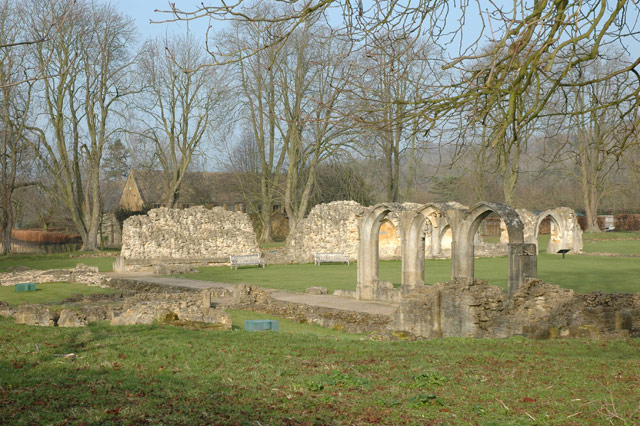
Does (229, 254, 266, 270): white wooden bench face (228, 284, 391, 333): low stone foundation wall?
yes

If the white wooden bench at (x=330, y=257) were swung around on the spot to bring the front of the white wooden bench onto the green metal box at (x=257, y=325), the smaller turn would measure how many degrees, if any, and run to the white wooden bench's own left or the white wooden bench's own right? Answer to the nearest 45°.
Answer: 0° — it already faces it

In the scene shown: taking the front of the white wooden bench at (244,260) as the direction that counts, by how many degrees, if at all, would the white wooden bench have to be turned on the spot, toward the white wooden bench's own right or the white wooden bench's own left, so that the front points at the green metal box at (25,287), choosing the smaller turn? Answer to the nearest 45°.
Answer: approximately 45° to the white wooden bench's own right

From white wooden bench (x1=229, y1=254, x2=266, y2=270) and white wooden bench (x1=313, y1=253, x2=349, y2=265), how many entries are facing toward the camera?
2

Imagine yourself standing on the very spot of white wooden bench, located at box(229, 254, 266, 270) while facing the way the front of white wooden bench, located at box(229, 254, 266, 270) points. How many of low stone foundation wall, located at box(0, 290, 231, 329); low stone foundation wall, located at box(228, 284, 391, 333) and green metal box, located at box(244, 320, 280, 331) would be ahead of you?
3

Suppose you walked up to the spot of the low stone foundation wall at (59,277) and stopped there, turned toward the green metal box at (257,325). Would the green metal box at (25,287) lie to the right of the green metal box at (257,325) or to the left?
right

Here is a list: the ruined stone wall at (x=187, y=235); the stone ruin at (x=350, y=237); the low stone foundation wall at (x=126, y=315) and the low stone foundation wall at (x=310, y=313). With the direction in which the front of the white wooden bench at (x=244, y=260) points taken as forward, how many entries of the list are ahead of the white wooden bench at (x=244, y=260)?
2

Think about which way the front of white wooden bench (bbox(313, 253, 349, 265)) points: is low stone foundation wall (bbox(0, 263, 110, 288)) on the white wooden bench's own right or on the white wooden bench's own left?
on the white wooden bench's own right
